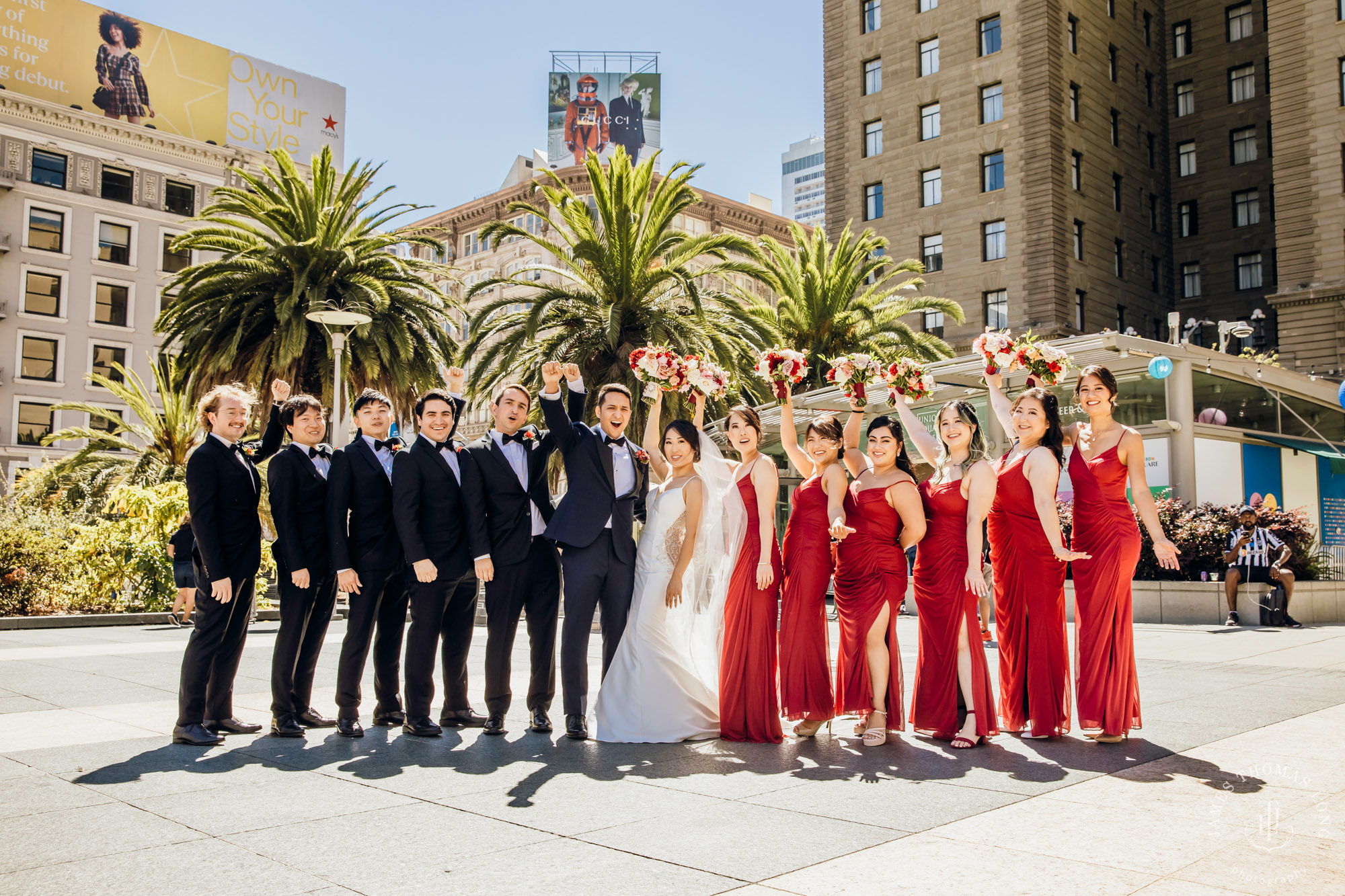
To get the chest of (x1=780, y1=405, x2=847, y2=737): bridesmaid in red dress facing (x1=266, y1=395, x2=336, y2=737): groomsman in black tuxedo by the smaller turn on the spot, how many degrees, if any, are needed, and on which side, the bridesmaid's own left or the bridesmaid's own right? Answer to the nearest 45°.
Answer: approximately 45° to the bridesmaid's own right

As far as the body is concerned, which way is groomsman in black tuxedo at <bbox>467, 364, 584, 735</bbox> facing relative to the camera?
toward the camera

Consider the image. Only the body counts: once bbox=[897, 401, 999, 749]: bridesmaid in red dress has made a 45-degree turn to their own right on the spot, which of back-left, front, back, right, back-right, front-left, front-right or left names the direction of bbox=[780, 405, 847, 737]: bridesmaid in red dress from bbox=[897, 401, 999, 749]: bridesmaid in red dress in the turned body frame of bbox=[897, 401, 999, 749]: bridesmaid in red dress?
front

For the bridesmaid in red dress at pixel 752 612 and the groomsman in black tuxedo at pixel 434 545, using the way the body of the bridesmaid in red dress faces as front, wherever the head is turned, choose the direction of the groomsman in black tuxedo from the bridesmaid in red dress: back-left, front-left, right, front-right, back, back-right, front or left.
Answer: front-right

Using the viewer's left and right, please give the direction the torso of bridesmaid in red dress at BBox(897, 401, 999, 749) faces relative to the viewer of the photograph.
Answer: facing the viewer and to the left of the viewer

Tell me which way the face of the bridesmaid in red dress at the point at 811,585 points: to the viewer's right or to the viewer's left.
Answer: to the viewer's left

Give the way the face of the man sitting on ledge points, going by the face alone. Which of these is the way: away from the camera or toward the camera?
toward the camera

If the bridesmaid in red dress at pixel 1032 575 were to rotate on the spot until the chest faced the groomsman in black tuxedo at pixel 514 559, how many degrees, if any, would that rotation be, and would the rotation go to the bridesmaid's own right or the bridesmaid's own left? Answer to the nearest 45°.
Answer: approximately 45° to the bridesmaid's own right

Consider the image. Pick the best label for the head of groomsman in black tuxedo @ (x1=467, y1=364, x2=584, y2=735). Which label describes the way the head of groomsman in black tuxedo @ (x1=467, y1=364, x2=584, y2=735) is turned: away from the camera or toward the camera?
toward the camera

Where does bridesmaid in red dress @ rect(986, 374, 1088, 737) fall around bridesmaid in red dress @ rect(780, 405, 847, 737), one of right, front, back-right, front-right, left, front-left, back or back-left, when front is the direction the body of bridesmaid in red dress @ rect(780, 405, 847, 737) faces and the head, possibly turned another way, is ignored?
back-left

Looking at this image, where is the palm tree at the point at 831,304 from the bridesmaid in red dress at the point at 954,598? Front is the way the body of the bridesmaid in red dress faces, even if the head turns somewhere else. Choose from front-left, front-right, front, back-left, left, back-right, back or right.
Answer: back-right

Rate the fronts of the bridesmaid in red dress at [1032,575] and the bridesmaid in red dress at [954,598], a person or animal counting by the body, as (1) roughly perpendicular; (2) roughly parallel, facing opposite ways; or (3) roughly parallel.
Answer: roughly parallel

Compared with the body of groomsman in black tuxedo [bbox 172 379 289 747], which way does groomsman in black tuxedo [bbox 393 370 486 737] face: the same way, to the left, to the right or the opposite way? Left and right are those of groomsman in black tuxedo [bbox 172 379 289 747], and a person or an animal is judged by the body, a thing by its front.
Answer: the same way

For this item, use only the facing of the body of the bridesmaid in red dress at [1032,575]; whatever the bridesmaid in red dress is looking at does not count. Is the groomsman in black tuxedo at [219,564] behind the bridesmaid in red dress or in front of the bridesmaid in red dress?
in front

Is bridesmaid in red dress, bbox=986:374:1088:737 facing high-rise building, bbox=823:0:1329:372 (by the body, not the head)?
no

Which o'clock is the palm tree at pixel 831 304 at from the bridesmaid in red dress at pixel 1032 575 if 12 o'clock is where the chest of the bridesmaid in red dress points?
The palm tree is roughly at 4 o'clock from the bridesmaid in red dress.

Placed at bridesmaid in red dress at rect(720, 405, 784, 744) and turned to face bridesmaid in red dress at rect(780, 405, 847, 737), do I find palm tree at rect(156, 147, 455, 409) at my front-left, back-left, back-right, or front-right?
back-left

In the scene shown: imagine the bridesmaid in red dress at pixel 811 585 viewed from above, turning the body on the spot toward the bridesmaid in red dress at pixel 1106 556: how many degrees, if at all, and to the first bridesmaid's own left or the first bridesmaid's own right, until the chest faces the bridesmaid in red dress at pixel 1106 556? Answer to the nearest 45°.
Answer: approximately 135° to the first bridesmaid's own left

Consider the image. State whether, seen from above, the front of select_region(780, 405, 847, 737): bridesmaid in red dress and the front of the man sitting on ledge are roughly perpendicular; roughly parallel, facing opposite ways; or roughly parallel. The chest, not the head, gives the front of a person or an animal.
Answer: roughly parallel
